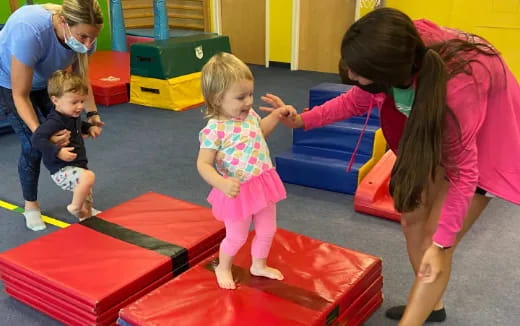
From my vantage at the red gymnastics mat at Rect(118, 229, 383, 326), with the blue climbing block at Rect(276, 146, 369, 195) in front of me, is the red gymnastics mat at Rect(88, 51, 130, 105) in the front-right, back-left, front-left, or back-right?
front-left

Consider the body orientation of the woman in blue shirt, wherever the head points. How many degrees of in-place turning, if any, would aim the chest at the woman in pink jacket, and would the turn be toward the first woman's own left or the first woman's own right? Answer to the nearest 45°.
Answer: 0° — they already face them

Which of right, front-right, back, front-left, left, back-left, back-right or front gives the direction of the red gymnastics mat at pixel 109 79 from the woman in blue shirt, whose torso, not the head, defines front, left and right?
back-left

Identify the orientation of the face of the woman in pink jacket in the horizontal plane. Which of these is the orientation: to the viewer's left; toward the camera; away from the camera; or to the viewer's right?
to the viewer's left

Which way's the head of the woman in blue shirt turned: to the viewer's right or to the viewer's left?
to the viewer's right

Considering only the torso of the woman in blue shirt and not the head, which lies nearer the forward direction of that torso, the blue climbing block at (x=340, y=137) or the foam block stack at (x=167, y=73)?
the blue climbing block

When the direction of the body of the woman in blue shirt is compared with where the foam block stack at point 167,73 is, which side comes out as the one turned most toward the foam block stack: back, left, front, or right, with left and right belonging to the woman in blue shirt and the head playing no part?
left

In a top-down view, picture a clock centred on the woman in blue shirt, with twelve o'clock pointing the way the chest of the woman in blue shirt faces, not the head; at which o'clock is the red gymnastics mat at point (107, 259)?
The red gymnastics mat is roughly at 1 o'clock from the woman in blue shirt.

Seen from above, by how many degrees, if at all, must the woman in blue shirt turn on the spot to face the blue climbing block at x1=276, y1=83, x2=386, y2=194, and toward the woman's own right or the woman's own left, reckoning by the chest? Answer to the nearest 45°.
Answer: approximately 45° to the woman's own left

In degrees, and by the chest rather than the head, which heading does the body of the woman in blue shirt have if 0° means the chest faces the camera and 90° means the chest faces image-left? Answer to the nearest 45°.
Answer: approximately 315°

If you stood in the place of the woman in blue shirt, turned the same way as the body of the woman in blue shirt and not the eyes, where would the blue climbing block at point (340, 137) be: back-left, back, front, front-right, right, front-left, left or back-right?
front-left

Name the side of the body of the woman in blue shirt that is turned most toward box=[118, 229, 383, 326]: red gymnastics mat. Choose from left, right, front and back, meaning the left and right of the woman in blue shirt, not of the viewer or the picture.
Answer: front

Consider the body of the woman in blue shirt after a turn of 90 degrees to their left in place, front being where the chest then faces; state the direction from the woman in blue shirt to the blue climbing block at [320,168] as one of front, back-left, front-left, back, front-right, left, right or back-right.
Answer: front-right

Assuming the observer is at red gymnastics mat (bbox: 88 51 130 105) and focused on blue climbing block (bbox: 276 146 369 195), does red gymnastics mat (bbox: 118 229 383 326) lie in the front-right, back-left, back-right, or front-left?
front-right
